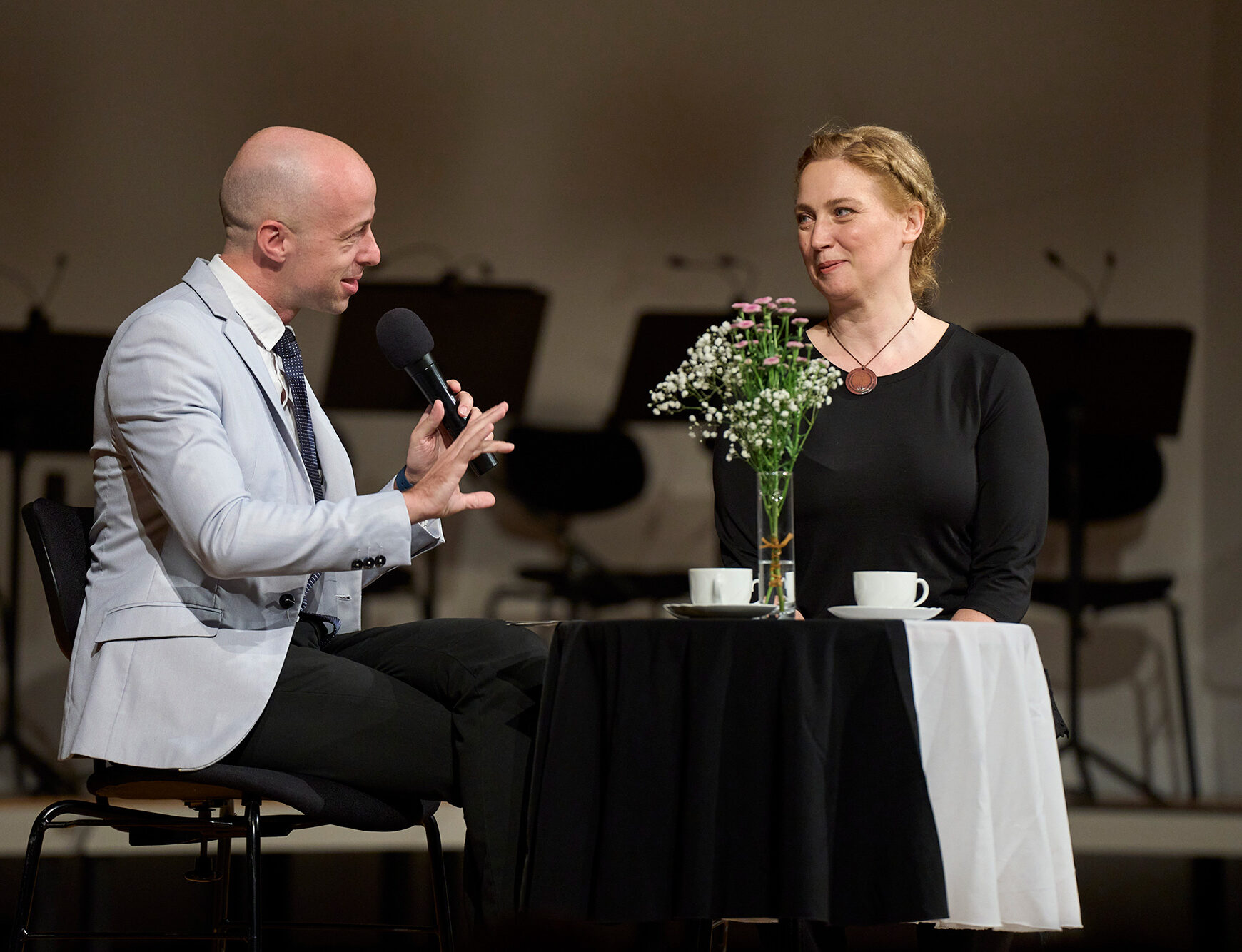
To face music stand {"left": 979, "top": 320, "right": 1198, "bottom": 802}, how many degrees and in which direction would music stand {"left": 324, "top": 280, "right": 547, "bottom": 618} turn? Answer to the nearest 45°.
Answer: approximately 90° to its right

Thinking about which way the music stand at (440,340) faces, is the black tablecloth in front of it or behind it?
behind

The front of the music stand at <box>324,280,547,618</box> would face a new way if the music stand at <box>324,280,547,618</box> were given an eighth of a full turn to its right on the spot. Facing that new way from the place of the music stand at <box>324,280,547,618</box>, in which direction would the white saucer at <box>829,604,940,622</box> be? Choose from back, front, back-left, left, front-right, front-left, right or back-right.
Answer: back-right

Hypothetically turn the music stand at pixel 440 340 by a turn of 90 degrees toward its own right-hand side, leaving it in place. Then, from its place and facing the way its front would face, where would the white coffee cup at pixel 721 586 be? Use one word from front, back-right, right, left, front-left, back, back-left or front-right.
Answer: right

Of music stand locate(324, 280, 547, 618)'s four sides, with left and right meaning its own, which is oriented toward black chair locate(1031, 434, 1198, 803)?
right

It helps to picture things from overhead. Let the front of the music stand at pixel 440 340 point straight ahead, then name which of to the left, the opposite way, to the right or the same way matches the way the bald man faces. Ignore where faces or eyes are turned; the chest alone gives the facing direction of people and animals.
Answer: to the right

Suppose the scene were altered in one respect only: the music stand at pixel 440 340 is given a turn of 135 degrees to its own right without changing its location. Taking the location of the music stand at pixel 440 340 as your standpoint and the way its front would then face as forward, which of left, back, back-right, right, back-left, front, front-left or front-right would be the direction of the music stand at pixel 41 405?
back-right

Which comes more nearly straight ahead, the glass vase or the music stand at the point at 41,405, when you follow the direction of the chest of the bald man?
the glass vase

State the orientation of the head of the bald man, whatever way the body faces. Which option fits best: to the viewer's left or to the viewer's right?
to the viewer's right

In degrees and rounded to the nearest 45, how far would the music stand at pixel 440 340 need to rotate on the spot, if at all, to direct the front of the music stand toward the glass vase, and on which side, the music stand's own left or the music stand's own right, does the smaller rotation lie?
approximately 180°

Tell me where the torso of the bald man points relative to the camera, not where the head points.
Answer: to the viewer's right

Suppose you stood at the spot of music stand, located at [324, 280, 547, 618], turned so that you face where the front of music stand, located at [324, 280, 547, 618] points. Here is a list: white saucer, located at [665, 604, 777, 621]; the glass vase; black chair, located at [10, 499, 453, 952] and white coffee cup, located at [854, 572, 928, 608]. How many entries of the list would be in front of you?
0

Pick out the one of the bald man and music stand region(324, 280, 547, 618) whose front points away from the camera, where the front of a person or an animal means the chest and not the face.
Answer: the music stand

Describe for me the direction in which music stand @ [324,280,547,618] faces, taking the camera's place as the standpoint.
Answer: facing away from the viewer

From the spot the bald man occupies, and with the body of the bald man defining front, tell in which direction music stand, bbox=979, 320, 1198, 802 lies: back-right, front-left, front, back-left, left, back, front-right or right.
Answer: front-left

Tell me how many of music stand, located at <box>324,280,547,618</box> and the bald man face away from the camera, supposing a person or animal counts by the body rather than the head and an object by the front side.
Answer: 1

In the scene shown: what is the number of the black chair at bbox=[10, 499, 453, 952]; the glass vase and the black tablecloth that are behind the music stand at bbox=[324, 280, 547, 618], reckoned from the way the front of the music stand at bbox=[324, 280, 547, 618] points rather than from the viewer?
3

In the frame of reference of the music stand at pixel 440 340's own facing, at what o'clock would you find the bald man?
The bald man is roughly at 6 o'clock from the music stand.
